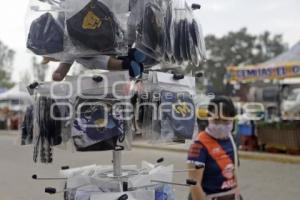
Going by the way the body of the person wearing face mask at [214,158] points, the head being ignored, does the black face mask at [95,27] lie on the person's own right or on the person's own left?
on the person's own right

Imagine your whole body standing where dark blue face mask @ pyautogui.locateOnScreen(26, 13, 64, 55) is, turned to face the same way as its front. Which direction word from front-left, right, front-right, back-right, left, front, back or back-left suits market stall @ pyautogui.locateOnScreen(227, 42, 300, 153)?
back

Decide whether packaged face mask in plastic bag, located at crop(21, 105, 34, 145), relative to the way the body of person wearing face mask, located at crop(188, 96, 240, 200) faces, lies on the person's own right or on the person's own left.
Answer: on the person's own right

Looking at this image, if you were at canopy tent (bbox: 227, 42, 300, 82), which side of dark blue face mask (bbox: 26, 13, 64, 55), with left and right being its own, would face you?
back

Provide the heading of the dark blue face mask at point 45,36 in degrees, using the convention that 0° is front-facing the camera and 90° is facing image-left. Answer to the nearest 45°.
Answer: approximately 45°

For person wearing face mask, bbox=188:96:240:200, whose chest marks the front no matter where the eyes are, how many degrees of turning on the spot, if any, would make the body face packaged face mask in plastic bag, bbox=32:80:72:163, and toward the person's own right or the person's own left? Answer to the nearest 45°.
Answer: approximately 90° to the person's own right

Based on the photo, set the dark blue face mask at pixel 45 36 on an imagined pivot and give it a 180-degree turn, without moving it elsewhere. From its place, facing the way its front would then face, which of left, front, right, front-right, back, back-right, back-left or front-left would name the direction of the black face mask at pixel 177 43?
front-right

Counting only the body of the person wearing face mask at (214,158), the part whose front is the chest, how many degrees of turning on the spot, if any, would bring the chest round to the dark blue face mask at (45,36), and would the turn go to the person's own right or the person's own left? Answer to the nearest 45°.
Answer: approximately 90° to the person's own right

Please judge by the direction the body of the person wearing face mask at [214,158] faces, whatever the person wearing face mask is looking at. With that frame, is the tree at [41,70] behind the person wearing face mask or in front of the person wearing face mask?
behind

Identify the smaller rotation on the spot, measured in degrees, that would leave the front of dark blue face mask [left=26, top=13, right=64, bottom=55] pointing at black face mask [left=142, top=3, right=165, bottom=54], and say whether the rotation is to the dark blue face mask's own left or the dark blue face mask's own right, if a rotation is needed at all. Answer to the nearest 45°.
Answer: approximately 135° to the dark blue face mask's own left

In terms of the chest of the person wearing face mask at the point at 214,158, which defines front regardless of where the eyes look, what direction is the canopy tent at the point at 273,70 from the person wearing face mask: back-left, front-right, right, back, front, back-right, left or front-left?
back-left

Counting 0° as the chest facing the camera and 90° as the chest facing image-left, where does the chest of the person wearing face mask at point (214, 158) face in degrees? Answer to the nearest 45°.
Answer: approximately 315°
